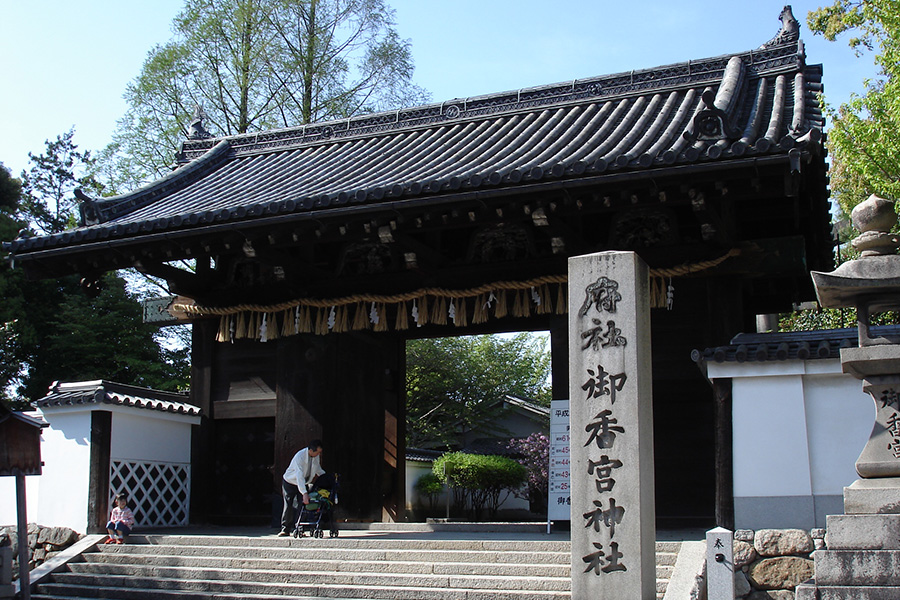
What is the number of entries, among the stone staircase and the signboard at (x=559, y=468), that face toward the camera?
2

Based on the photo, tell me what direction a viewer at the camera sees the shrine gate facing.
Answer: facing the viewer and to the left of the viewer

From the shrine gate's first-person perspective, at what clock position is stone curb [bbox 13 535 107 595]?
The stone curb is roughly at 1 o'clock from the shrine gate.

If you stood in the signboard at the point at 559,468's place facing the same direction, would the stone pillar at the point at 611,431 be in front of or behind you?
in front

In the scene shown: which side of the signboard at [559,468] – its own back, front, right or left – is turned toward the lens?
front

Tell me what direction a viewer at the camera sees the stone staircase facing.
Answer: facing the viewer

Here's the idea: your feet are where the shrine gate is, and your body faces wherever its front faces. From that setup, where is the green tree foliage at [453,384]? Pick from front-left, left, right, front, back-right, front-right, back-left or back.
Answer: back-right

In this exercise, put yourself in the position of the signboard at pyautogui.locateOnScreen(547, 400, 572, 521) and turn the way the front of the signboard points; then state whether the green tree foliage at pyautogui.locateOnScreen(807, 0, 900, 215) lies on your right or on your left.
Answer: on your left

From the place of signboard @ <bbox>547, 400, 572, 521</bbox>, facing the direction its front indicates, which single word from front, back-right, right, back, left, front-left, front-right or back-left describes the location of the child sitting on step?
right

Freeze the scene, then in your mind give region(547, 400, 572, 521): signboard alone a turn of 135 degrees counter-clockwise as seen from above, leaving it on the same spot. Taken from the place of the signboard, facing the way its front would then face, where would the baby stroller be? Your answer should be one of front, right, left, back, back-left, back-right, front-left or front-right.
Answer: back-left

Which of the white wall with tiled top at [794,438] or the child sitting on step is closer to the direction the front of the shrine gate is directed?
the child sitting on step

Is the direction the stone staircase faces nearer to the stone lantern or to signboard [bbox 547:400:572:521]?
the stone lantern

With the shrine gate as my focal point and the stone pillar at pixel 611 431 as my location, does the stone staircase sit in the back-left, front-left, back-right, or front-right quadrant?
front-left
